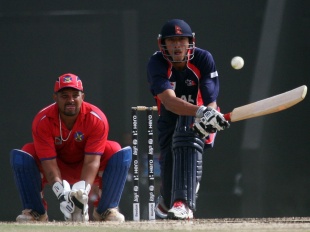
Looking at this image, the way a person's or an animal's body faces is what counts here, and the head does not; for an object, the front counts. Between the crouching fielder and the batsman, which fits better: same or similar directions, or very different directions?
same or similar directions

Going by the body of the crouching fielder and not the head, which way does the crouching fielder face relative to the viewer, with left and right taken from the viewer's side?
facing the viewer

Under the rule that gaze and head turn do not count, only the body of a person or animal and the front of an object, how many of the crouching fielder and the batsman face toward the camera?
2

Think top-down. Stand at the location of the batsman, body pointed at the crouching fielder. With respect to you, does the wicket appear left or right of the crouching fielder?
right

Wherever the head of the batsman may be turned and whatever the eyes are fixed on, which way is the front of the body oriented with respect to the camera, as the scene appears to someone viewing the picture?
toward the camera

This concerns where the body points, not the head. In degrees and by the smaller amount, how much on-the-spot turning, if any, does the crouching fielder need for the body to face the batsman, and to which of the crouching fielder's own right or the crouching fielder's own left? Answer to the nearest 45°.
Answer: approximately 45° to the crouching fielder's own left

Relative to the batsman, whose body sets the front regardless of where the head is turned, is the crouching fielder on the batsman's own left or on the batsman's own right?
on the batsman's own right

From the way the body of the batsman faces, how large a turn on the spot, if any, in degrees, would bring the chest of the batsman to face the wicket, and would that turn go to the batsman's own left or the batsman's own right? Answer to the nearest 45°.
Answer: approximately 180°

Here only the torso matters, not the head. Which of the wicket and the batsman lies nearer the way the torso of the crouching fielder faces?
the batsman
